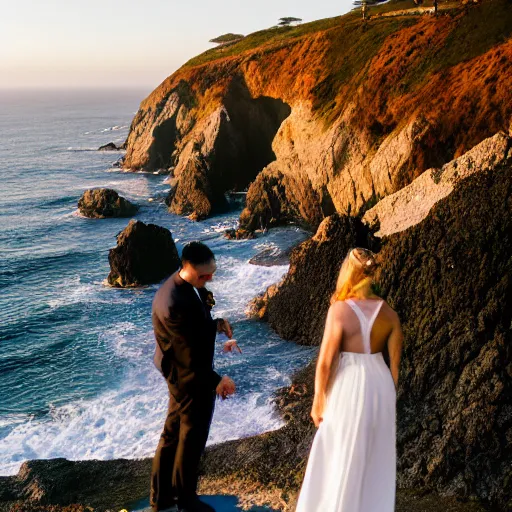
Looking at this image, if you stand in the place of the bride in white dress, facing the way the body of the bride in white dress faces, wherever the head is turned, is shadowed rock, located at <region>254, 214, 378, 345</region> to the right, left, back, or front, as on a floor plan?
front

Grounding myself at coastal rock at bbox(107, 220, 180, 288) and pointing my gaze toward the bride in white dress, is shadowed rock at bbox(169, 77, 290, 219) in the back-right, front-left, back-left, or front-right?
back-left

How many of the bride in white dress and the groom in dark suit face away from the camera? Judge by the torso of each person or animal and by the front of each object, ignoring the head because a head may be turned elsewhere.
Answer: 1

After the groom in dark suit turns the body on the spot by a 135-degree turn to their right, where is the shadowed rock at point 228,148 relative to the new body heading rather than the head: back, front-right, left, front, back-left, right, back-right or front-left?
back-right

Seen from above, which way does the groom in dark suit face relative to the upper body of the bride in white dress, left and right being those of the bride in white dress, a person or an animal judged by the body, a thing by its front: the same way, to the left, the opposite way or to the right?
to the right

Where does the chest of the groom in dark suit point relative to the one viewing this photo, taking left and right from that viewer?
facing to the right of the viewer

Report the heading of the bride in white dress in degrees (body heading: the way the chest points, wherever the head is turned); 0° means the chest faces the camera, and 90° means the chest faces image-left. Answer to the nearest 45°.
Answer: approximately 180°

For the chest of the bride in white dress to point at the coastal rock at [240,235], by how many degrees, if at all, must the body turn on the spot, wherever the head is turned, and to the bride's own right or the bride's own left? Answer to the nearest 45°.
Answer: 0° — they already face it

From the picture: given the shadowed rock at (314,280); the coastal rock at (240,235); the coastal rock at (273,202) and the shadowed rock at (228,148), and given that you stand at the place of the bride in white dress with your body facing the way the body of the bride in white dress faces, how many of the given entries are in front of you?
4

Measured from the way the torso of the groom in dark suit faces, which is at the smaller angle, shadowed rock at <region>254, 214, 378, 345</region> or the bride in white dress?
the bride in white dress

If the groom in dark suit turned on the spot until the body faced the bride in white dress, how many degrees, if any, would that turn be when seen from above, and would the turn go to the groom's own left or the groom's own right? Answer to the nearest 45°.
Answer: approximately 45° to the groom's own right

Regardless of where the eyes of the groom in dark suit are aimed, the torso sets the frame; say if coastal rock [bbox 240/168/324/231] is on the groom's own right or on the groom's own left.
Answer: on the groom's own left

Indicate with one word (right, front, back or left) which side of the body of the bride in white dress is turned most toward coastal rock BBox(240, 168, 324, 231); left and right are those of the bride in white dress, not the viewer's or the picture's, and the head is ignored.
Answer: front

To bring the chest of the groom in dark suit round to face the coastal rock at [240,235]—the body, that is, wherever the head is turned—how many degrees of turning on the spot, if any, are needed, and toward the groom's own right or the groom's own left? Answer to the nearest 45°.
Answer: approximately 90° to the groom's own left
